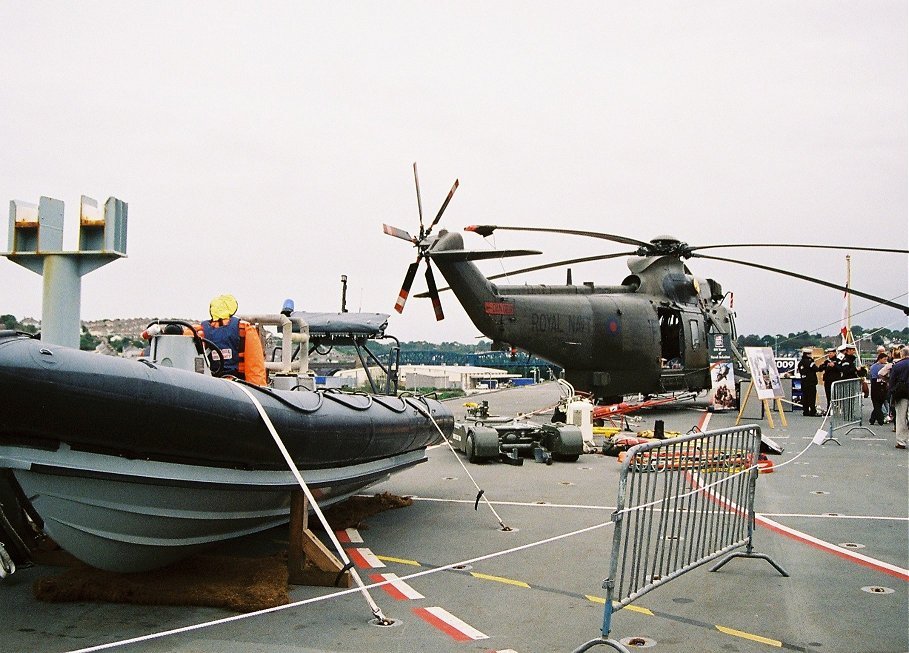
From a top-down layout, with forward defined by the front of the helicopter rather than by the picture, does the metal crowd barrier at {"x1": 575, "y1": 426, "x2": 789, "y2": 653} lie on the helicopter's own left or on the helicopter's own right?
on the helicopter's own right

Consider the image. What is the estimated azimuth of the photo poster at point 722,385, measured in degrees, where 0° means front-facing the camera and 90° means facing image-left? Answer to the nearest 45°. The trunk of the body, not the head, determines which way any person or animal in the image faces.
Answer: approximately 0°

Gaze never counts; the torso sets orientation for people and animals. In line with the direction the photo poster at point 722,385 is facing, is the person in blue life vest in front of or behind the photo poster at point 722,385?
in front

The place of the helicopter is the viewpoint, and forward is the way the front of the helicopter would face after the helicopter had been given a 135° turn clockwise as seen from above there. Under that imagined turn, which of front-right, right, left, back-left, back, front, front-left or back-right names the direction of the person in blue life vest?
front
